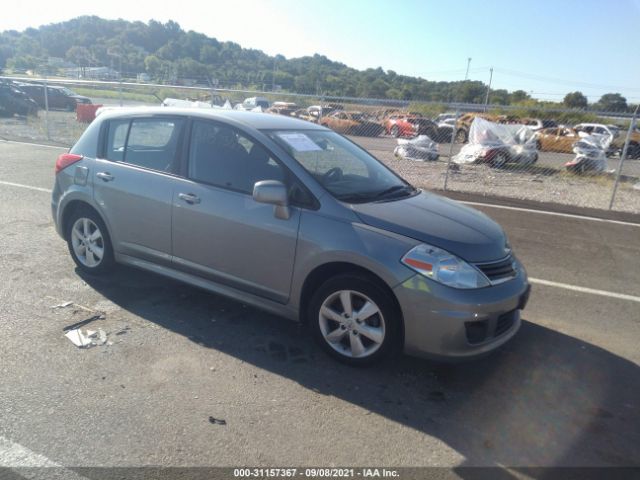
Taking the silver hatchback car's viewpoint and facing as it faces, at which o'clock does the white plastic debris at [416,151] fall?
The white plastic debris is roughly at 8 o'clock from the silver hatchback car.

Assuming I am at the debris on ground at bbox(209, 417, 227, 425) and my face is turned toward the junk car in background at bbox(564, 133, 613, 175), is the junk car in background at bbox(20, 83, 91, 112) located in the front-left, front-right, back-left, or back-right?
front-left

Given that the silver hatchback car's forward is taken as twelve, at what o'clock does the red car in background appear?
The red car in background is roughly at 8 o'clock from the silver hatchback car.

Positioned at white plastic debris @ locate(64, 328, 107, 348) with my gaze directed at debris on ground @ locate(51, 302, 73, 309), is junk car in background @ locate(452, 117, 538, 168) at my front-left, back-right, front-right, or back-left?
front-right

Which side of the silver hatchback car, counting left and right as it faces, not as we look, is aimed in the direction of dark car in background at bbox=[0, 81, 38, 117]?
back

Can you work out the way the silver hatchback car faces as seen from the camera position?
facing the viewer and to the right of the viewer

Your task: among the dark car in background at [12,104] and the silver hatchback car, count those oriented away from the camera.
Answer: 0
